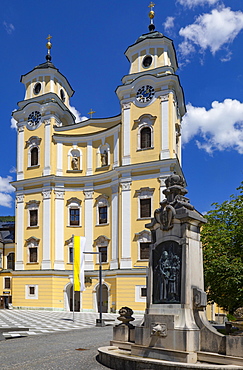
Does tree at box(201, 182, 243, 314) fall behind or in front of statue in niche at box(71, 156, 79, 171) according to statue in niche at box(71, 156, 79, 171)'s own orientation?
in front

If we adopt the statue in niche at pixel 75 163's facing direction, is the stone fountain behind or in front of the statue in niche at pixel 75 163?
in front

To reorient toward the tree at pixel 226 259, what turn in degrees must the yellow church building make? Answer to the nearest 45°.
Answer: approximately 45° to its left

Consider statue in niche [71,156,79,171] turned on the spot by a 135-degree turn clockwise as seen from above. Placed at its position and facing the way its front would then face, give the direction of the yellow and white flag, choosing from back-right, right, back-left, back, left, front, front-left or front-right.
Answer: back-left

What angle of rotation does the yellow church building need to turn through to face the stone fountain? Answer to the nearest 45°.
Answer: approximately 45° to its left

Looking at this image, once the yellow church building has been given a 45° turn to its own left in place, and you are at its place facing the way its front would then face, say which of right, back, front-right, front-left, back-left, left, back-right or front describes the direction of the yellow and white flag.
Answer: front

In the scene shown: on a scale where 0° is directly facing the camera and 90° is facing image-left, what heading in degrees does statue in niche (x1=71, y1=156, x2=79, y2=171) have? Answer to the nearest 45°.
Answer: approximately 0°
